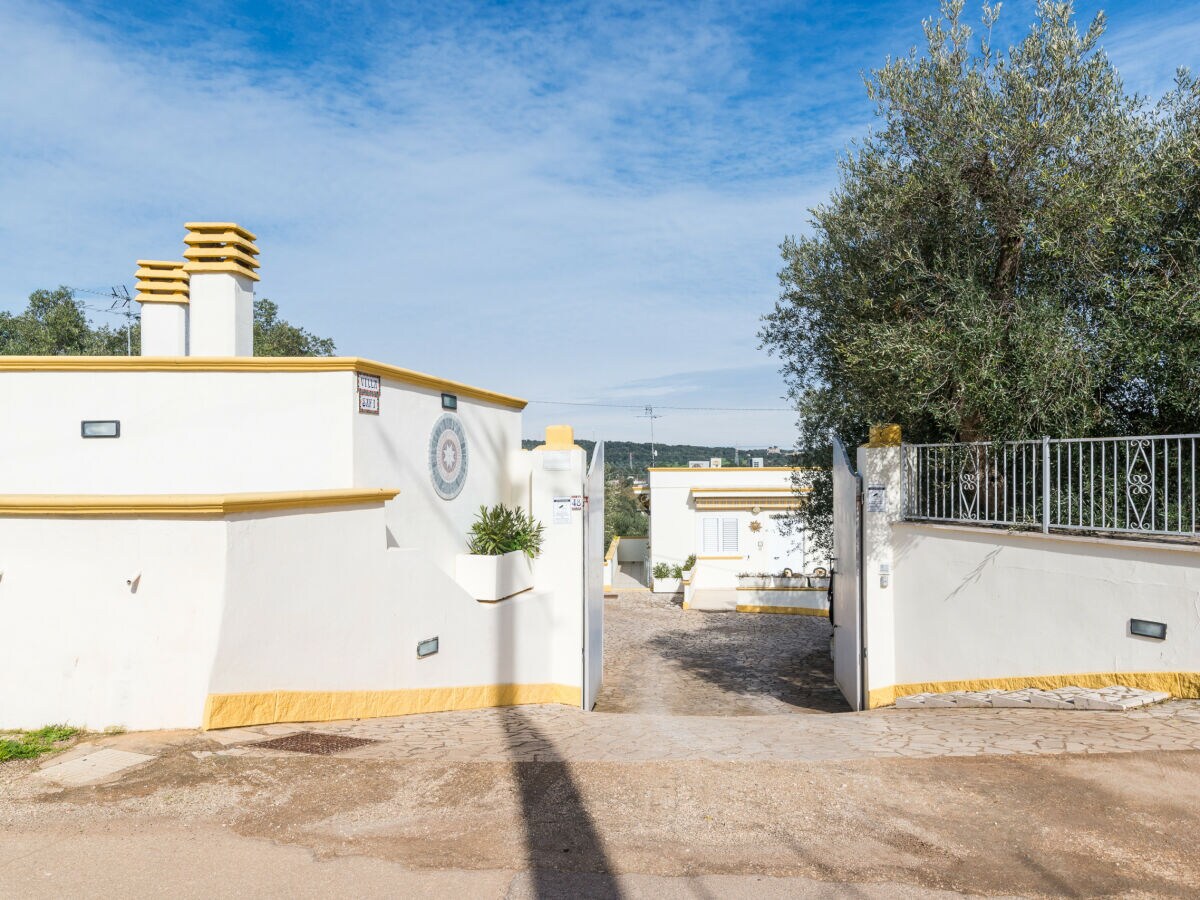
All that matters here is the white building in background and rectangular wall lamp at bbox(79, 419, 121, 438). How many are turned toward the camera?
2

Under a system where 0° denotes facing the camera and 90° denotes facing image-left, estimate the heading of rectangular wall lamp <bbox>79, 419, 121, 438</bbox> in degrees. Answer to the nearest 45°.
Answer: approximately 0°

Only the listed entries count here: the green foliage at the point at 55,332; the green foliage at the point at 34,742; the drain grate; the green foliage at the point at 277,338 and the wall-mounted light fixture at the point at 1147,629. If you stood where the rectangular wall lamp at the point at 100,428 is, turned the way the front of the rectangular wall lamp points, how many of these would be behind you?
2

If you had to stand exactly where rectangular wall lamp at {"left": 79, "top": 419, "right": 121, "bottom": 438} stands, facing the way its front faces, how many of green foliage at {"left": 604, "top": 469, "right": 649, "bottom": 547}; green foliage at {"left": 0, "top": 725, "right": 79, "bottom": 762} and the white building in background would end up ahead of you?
1

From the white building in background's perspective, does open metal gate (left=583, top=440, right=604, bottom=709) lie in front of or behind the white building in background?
in front

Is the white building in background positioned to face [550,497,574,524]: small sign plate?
yes

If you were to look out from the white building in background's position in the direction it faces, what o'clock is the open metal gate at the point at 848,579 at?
The open metal gate is roughly at 12 o'clock from the white building in background.
